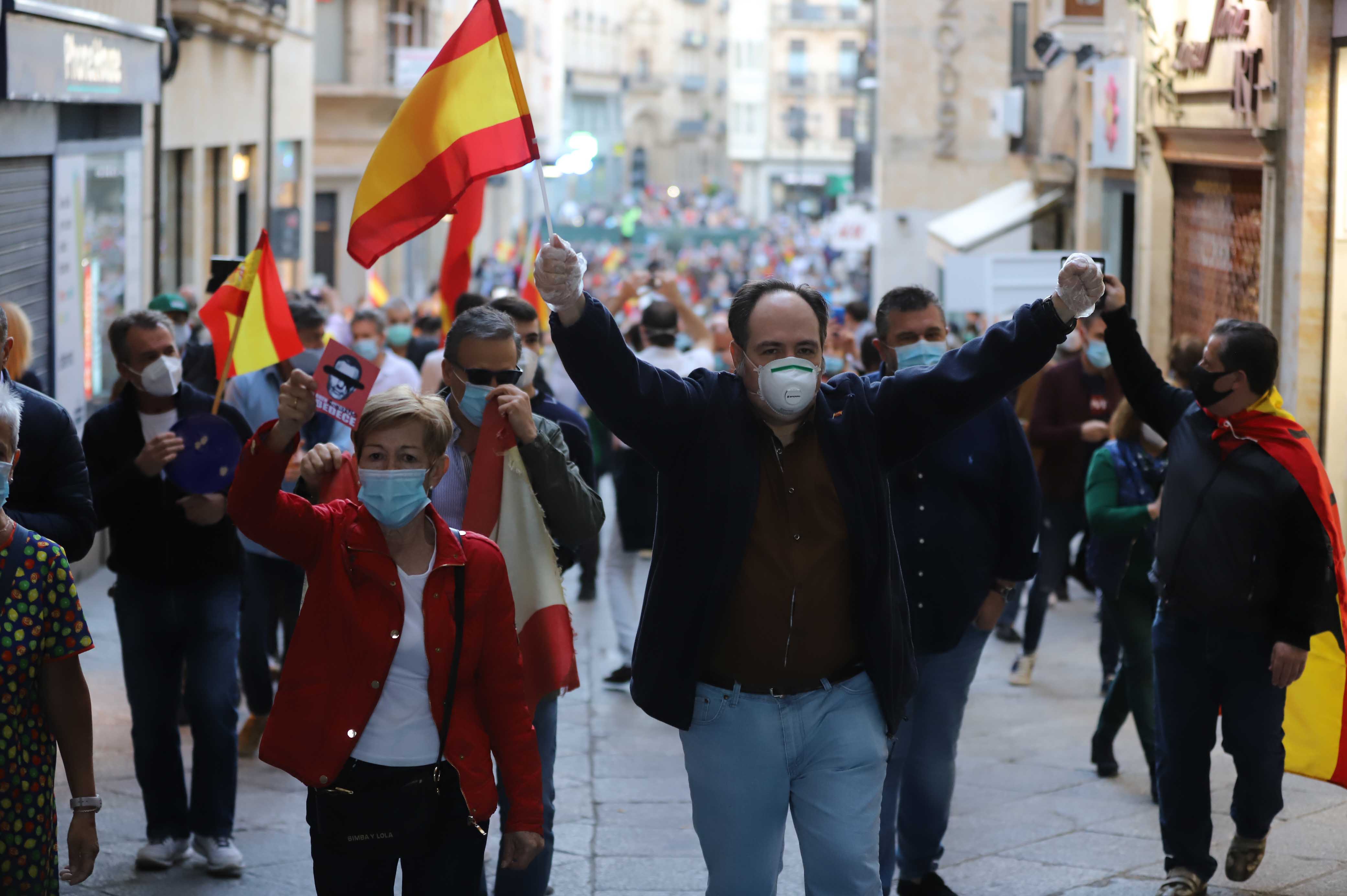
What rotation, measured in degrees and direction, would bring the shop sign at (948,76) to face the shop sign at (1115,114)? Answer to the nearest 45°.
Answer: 0° — it already faces it

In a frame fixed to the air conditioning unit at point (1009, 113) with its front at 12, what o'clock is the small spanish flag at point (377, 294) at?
The small spanish flag is roughly at 12 o'clock from the air conditioning unit.

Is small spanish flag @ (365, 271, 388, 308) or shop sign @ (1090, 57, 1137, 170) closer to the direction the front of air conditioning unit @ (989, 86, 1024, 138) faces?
the small spanish flag

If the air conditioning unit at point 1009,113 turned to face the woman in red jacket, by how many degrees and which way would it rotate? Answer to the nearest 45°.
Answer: approximately 45° to its left

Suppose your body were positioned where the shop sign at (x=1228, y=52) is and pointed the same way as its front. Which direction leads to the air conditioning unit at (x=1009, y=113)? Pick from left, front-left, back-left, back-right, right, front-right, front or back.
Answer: back-right

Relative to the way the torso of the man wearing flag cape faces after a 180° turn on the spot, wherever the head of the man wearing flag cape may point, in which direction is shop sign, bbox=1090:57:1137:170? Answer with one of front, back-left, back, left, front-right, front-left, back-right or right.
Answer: front-left

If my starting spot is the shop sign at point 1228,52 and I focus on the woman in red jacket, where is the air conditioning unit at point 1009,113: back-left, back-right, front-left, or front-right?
back-right

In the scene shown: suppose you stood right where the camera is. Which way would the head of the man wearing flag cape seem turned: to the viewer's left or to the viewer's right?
to the viewer's left

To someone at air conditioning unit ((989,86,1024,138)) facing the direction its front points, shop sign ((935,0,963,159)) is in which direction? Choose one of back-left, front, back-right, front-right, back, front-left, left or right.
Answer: back-right
